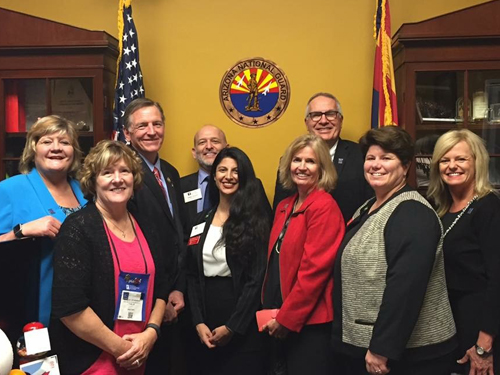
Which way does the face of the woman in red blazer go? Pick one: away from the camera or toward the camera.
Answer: toward the camera

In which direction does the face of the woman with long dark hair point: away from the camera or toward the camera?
toward the camera

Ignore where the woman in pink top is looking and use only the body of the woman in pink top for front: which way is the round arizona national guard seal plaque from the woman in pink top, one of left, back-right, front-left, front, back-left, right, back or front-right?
left

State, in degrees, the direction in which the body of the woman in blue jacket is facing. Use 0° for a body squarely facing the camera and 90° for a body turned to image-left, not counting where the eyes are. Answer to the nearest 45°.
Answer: approximately 315°

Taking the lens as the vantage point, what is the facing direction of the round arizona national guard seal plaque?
facing the viewer

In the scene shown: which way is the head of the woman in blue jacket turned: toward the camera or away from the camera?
toward the camera

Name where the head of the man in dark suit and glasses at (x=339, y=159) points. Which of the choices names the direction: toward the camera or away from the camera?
toward the camera

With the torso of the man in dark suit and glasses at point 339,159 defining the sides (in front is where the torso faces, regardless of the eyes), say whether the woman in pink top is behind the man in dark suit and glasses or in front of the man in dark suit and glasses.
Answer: in front

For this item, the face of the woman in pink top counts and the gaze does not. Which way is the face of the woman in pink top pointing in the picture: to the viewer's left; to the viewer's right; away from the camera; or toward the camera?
toward the camera

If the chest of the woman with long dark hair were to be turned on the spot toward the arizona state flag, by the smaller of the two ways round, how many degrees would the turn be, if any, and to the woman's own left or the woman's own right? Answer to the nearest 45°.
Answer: approximately 180°

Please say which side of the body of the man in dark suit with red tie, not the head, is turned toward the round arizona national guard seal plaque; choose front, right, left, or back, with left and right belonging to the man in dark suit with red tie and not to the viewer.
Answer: left

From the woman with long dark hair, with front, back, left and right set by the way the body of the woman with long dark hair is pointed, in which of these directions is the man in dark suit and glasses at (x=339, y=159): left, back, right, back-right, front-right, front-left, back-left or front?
back

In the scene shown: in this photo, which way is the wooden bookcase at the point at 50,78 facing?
toward the camera

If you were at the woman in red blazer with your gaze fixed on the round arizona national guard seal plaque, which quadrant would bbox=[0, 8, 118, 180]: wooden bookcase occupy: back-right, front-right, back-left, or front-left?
front-left
